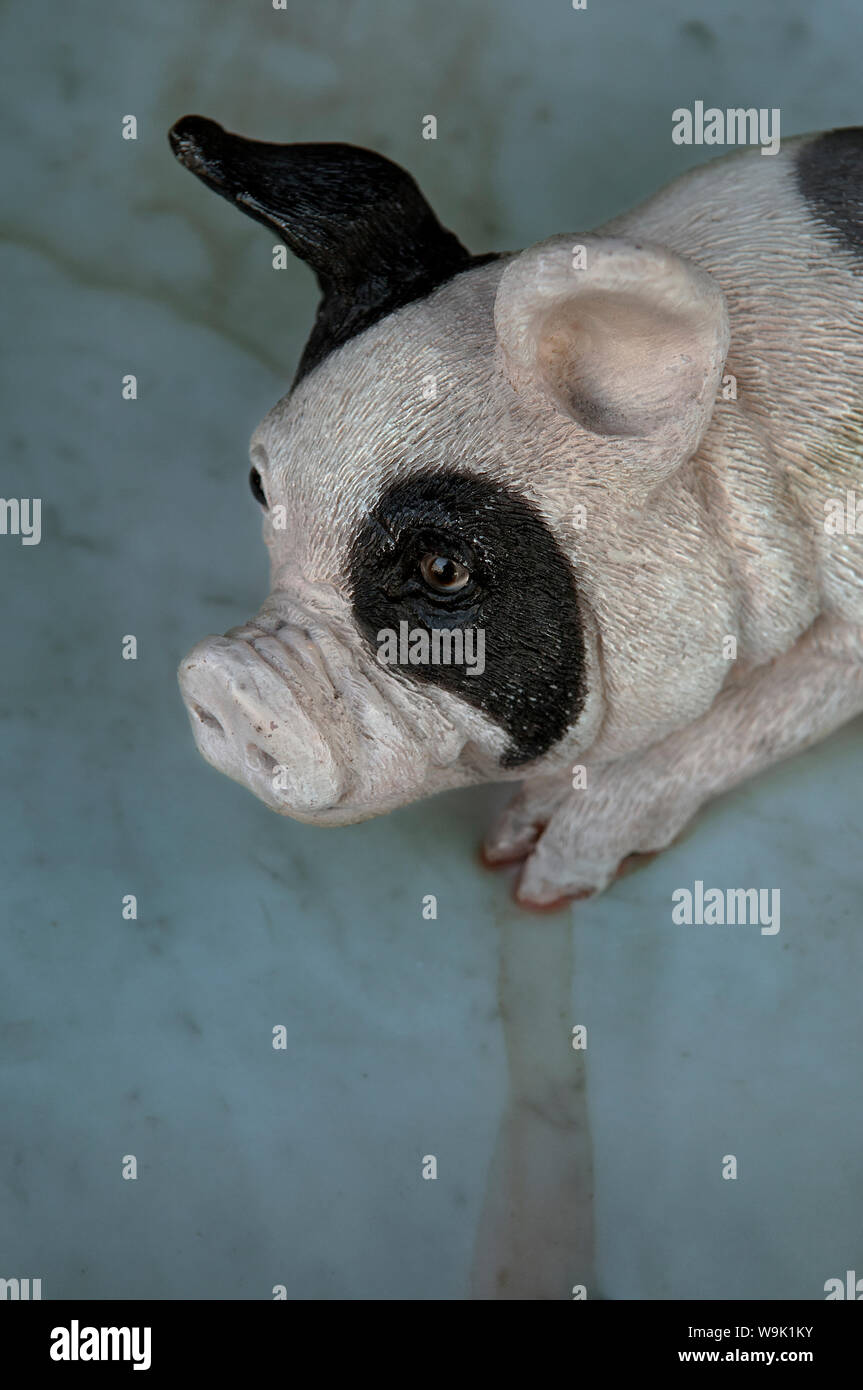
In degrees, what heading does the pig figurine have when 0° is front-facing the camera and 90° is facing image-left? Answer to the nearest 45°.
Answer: approximately 45°
